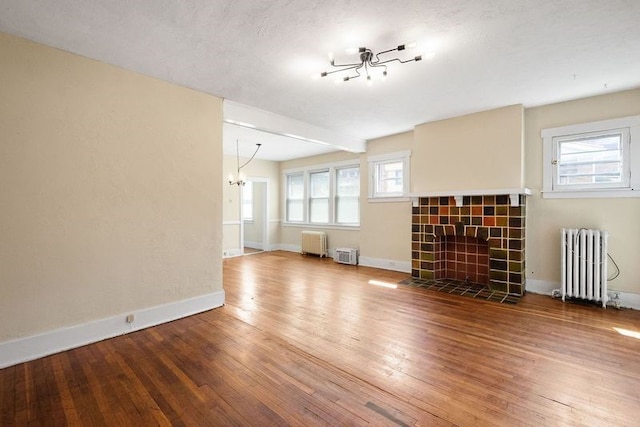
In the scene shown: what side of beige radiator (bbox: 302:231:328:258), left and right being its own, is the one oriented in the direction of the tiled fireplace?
left

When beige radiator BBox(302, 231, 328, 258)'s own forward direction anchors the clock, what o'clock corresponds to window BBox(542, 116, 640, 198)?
The window is roughly at 9 o'clock from the beige radiator.

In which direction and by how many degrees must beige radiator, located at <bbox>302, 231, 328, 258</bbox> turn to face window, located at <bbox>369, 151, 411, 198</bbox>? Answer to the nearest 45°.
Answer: approximately 90° to its left

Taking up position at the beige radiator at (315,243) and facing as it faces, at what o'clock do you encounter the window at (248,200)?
The window is roughly at 3 o'clock from the beige radiator.

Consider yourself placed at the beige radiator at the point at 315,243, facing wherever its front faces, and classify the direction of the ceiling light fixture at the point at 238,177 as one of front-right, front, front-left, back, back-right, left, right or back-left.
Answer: front-right

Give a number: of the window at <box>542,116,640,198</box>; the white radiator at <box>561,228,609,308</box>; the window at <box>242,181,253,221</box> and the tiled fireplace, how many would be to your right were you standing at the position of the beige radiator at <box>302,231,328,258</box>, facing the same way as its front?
1

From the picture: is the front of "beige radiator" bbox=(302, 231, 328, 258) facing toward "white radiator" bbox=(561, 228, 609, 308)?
no

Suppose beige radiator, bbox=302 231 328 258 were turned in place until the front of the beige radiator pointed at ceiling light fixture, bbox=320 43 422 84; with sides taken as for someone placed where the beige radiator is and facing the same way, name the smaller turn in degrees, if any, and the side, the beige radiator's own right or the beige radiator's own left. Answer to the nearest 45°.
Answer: approximately 45° to the beige radiator's own left

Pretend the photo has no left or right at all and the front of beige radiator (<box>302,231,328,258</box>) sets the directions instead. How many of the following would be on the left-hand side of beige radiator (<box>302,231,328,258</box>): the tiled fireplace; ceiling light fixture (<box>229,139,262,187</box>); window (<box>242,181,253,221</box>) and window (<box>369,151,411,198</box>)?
2

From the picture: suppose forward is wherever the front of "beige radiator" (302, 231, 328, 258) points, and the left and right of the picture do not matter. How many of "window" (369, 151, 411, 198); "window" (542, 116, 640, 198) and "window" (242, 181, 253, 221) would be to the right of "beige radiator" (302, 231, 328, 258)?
1

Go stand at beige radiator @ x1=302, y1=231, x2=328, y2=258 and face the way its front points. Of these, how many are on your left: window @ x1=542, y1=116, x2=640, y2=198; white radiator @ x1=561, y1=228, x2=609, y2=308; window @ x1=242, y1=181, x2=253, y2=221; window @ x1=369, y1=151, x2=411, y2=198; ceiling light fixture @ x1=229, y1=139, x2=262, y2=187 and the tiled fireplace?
4

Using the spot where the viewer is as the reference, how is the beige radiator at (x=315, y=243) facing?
facing the viewer and to the left of the viewer

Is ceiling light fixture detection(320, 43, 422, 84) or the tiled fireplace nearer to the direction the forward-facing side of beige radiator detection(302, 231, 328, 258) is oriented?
the ceiling light fixture

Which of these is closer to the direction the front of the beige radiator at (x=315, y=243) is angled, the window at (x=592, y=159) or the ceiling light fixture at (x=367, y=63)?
the ceiling light fixture
